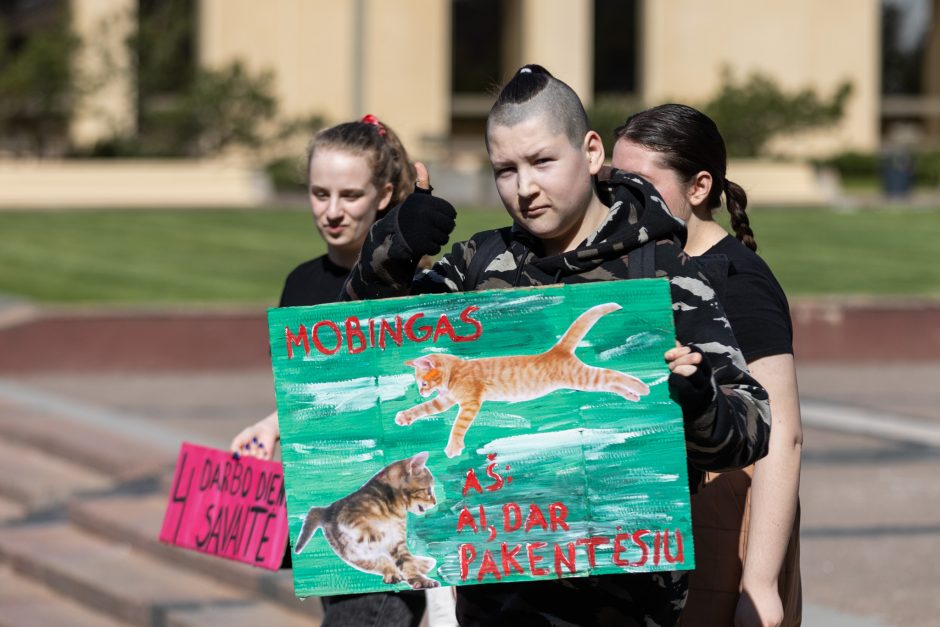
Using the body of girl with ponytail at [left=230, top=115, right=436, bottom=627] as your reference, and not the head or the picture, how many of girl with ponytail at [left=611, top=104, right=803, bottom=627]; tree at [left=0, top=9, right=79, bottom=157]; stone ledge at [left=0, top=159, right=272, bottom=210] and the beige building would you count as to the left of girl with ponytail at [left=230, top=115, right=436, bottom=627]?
1

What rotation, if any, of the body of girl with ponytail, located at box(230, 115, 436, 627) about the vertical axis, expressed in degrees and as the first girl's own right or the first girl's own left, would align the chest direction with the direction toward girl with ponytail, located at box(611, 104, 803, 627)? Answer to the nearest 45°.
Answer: approximately 90° to the first girl's own left

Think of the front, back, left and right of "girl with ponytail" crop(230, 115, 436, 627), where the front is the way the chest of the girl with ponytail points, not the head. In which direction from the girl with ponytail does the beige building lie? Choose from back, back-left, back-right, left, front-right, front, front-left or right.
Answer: back-right

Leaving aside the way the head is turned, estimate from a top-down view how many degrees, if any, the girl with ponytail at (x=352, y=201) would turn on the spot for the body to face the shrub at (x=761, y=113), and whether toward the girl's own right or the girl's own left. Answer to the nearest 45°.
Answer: approximately 135° to the girl's own right

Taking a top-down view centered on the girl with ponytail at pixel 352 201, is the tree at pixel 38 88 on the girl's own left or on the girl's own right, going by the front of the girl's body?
on the girl's own right

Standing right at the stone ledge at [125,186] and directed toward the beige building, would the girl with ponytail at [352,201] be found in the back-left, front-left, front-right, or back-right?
back-right

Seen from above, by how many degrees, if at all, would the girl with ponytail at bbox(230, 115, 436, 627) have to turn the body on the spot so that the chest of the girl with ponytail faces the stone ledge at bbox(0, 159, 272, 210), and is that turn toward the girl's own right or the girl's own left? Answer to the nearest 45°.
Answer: approximately 135° to the girl's own right

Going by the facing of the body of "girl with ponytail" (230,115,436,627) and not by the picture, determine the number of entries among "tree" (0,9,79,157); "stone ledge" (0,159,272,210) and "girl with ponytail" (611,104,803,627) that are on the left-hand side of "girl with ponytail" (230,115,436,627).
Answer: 1

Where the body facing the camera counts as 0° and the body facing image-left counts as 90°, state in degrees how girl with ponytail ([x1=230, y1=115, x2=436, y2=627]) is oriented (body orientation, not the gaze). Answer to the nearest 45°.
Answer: approximately 45°
